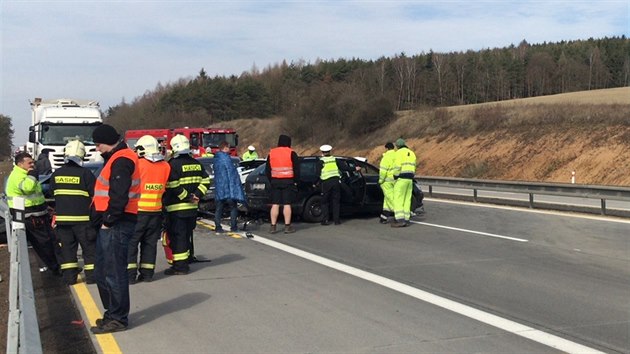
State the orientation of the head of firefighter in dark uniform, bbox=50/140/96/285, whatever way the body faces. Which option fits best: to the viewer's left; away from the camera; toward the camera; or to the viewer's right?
away from the camera

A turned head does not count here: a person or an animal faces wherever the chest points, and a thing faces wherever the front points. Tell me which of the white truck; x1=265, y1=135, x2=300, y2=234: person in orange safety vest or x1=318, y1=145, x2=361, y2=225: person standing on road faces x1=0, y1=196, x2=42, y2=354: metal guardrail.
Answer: the white truck

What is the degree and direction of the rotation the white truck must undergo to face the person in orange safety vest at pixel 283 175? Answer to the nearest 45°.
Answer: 0° — it already faces them

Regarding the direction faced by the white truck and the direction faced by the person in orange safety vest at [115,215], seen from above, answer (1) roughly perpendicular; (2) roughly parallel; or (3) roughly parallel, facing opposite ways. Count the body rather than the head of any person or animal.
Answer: roughly perpendicular

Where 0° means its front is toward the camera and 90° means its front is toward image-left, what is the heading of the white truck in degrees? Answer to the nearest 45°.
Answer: approximately 0°

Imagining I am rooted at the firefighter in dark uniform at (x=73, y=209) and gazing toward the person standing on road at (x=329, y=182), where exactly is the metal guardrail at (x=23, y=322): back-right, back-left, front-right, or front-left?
back-right

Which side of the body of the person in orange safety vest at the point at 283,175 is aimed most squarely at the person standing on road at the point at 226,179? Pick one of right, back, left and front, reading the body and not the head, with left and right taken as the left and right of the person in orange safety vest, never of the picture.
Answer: left

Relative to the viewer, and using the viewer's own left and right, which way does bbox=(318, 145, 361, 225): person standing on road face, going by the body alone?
facing away from the viewer

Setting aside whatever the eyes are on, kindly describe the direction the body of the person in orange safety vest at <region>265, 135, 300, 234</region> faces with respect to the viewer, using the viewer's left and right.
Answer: facing away from the viewer

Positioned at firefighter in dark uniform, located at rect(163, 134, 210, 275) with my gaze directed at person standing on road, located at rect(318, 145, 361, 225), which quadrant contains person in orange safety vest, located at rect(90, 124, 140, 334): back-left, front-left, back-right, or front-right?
back-right
